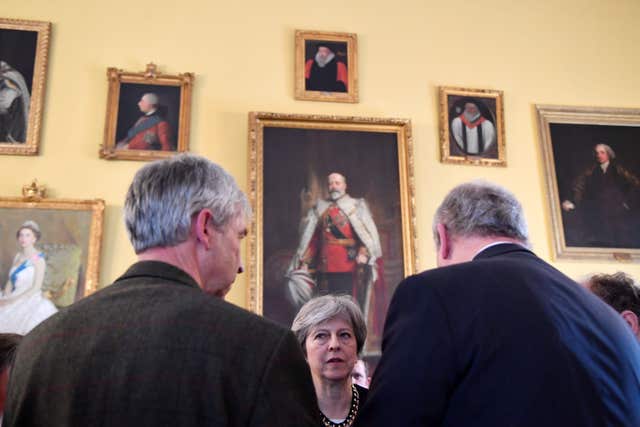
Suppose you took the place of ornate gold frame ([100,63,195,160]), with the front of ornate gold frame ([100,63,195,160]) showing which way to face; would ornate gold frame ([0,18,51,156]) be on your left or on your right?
on your right

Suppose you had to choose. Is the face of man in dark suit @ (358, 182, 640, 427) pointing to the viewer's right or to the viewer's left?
to the viewer's left

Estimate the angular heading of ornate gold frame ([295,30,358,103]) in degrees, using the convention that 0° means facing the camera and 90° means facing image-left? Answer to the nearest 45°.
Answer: approximately 0°

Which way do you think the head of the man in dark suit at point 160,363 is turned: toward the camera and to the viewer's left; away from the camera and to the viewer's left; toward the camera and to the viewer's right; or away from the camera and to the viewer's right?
away from the camera and to the viewer's right

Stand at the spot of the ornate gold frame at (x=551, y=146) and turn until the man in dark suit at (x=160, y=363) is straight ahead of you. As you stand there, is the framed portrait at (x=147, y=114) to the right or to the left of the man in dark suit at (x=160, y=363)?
right

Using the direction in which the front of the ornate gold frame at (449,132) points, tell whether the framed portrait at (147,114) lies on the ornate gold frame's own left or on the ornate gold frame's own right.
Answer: on the ornate gold frame's own right

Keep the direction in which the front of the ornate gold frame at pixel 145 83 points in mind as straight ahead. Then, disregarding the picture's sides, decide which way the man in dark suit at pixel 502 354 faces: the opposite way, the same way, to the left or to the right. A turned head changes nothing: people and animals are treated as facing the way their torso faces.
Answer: the opposite way

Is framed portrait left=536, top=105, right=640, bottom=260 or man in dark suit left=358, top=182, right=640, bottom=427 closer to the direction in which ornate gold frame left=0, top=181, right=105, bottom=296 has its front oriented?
the man in dark suit

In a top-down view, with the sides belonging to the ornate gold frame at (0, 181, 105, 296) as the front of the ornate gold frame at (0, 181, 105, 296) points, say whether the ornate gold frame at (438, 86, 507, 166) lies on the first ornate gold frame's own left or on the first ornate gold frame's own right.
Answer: on the first ornate gold frame's own left

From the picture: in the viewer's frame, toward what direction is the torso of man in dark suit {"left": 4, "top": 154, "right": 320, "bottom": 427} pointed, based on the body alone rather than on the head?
away from the camera
